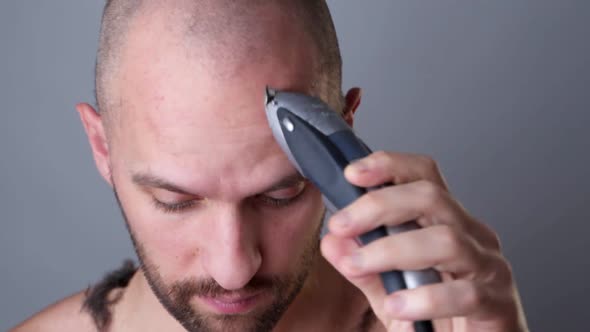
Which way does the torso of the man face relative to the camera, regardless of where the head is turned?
toward the camera

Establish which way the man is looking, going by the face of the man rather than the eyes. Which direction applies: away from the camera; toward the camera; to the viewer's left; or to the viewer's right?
toward the camera
